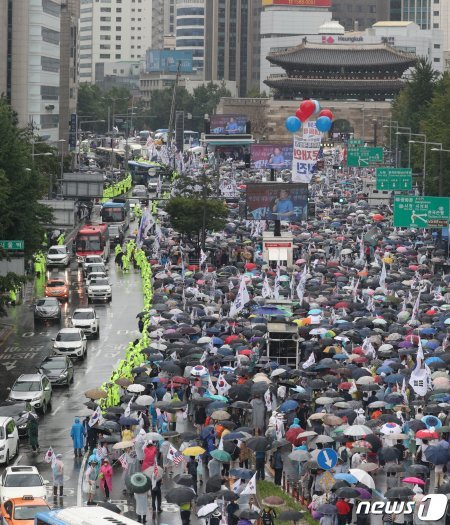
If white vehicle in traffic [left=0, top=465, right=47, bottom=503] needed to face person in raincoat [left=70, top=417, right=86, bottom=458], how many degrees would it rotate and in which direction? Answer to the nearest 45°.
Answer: approximately 180°

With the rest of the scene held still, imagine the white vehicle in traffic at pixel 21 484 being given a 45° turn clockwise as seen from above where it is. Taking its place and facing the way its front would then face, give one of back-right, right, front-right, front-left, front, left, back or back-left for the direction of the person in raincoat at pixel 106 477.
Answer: back

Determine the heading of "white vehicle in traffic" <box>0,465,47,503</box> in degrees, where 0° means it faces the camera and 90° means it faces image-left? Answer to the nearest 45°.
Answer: approximately 0°

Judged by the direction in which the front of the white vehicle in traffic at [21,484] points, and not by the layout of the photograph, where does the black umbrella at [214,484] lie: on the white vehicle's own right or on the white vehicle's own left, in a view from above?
on the white vehicle's own left

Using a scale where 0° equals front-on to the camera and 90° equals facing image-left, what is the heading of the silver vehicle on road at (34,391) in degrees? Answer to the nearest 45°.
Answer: approximately 45°

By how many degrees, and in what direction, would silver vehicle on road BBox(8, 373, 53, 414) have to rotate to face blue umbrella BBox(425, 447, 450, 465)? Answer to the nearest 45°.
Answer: approximately 90° to its left

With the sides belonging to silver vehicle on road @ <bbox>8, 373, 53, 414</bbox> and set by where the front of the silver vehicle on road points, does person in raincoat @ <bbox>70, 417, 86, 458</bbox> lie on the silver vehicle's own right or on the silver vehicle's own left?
on the silver vehicle's own left
